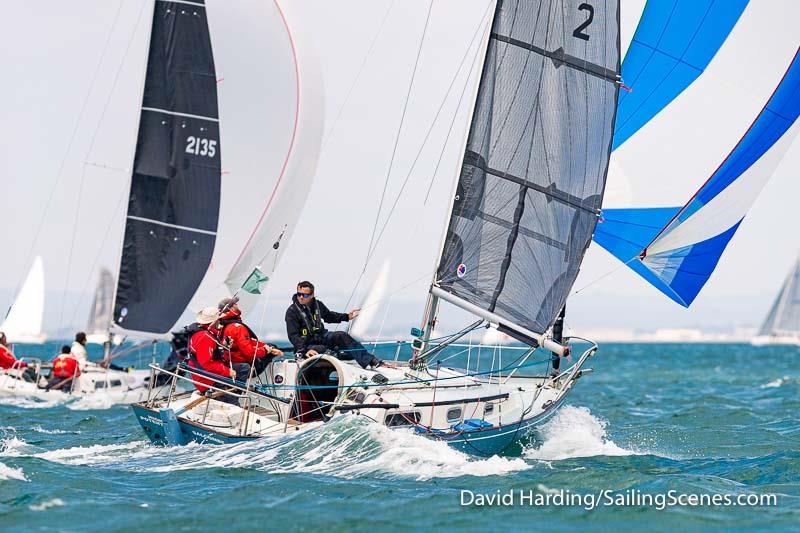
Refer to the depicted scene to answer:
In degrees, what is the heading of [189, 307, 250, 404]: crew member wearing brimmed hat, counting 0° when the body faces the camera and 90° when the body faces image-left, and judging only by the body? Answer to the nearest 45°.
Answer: approximately 270°

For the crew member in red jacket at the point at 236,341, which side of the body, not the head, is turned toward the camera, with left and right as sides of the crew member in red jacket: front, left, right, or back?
right

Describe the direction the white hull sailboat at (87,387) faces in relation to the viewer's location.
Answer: facing to the right of the viewer

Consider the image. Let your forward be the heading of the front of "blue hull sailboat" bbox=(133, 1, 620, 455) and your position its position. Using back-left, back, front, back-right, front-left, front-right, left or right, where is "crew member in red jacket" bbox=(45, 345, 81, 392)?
left

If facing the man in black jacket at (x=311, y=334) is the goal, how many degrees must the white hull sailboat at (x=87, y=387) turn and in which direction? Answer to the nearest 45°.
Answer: approximately 90° to its right

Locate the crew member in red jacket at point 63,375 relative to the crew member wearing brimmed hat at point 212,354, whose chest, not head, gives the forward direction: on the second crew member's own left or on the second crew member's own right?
on the second crew member's own left

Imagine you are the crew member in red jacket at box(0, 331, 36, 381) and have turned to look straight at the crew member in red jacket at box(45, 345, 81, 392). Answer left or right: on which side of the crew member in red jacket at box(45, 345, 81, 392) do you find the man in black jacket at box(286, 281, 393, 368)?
right

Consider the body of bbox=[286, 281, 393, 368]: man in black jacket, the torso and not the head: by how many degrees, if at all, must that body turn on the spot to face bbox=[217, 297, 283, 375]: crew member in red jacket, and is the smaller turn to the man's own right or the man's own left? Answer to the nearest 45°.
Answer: approximately 90° to the man's own right
